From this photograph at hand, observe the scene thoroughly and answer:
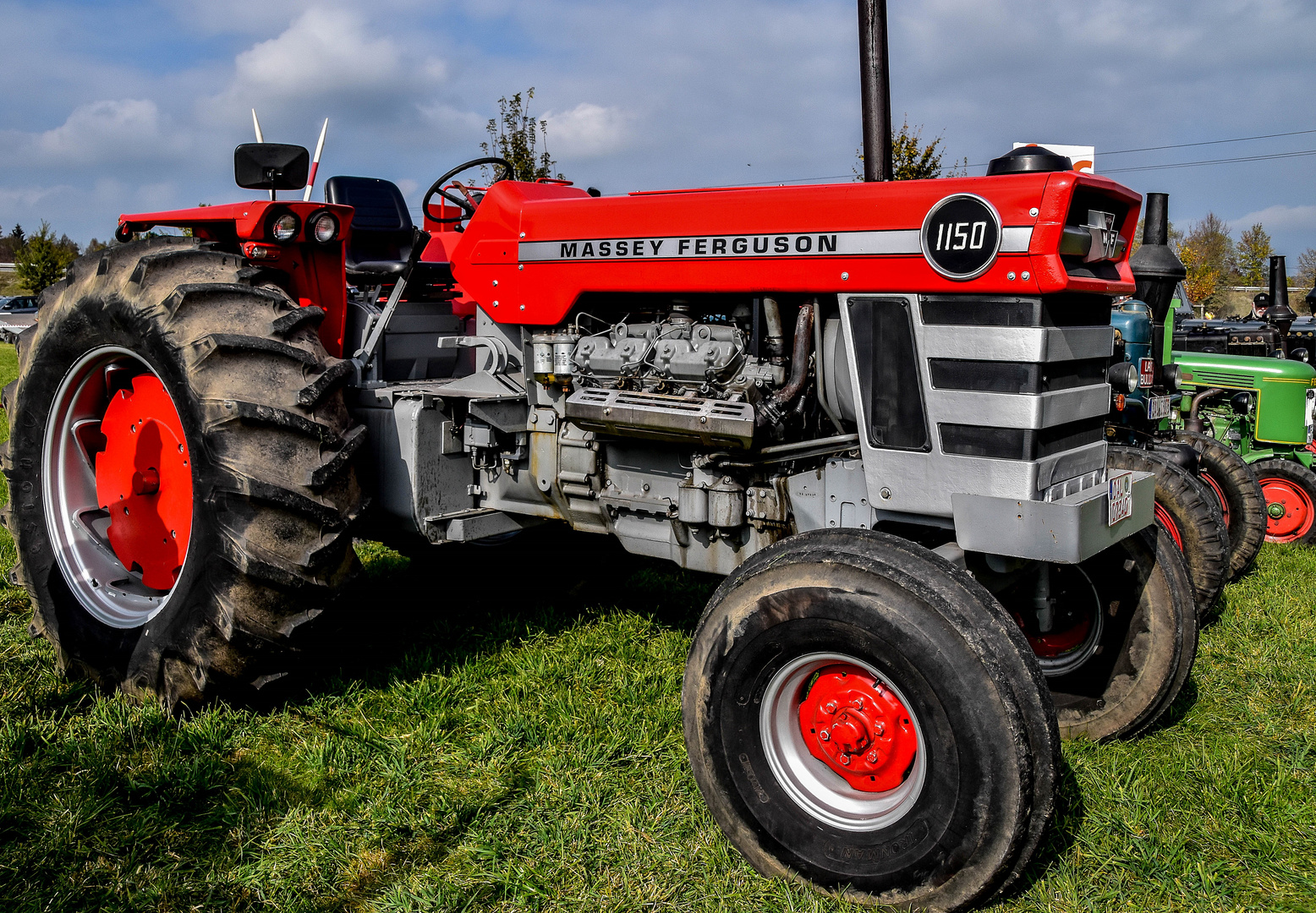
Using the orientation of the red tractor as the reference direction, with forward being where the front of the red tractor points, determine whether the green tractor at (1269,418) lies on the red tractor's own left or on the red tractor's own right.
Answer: on the red tractor's own left

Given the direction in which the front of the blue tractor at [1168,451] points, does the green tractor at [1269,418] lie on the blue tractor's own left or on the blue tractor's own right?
on the blue tractor's own left

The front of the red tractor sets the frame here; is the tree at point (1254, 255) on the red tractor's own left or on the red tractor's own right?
on the red tractor's own left

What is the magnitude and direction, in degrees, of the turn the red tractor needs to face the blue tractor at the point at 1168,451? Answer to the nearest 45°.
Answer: approximately 90° to its left

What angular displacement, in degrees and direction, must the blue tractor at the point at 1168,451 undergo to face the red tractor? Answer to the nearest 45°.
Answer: approximately 45° to its right
